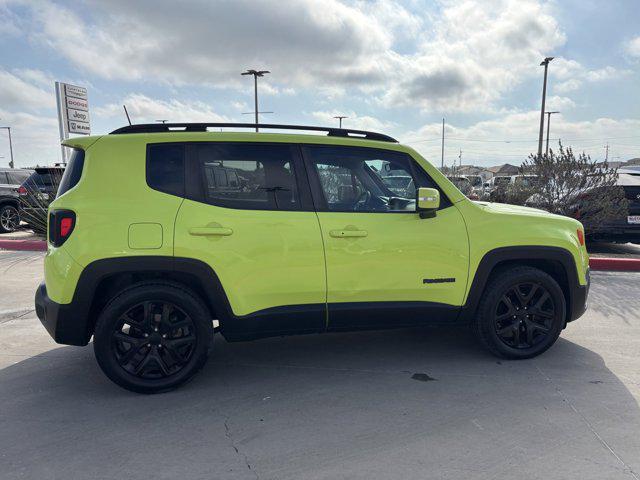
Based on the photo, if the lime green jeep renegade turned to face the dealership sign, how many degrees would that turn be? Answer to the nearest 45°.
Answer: approximately 135° to its left

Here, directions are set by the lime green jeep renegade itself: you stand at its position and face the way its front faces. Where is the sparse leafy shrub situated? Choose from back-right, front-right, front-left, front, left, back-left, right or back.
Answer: front-left

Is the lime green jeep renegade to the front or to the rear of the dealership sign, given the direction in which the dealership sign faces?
to the front

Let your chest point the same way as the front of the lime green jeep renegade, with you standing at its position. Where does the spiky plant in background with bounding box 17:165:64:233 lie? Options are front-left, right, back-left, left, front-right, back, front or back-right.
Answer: back-left

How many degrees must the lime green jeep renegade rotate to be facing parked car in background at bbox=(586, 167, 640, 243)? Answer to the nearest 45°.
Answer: approximately 45° to its left

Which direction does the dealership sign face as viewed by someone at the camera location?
facing the viewer and to the right of the viewer

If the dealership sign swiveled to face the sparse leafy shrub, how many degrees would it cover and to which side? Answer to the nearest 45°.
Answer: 0° — it already faces it

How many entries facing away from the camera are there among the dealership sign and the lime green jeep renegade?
0

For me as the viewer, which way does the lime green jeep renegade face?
facing to the right of the viewer
